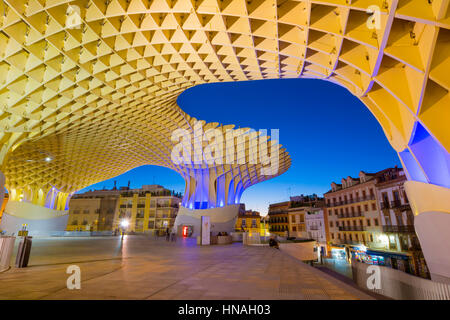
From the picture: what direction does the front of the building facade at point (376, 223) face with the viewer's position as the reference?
facing the viewer and to the left of the viewer

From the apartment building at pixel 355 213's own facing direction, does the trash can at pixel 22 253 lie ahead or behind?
ahead

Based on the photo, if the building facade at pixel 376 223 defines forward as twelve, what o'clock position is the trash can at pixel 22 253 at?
The trash can is roughly at 11 o'clock from the building facade.
